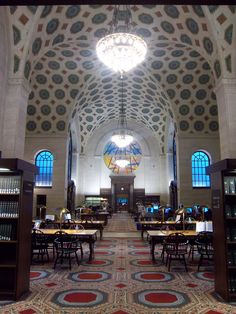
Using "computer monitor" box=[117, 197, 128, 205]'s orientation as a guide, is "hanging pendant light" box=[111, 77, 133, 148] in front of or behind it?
in front

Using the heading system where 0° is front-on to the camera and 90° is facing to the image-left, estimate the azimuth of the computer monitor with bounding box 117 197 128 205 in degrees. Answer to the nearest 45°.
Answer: approximately 0°

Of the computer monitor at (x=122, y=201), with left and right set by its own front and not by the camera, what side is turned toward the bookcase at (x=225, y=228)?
front

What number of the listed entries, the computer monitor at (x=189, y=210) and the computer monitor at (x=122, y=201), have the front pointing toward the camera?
2

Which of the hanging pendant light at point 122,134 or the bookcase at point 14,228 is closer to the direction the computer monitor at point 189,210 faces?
the bookcase

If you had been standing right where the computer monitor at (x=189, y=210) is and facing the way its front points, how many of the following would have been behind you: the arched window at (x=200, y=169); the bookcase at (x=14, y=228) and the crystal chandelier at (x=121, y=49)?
1

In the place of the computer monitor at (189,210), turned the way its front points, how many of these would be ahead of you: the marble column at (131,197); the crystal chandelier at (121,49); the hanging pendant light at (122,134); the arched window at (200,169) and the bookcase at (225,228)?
2

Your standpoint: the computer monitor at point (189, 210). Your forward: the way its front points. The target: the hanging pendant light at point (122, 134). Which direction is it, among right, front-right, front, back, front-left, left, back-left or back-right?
back-right

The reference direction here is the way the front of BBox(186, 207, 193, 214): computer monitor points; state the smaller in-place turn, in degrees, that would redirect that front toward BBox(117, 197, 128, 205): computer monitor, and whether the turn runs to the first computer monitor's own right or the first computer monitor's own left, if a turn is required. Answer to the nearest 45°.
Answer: approximately 135° to the first computer monitor's own right

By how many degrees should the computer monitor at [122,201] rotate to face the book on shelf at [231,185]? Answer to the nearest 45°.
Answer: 0° — it already faces it

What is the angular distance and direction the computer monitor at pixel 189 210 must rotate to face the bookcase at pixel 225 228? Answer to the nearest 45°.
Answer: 0° — it already faces it
